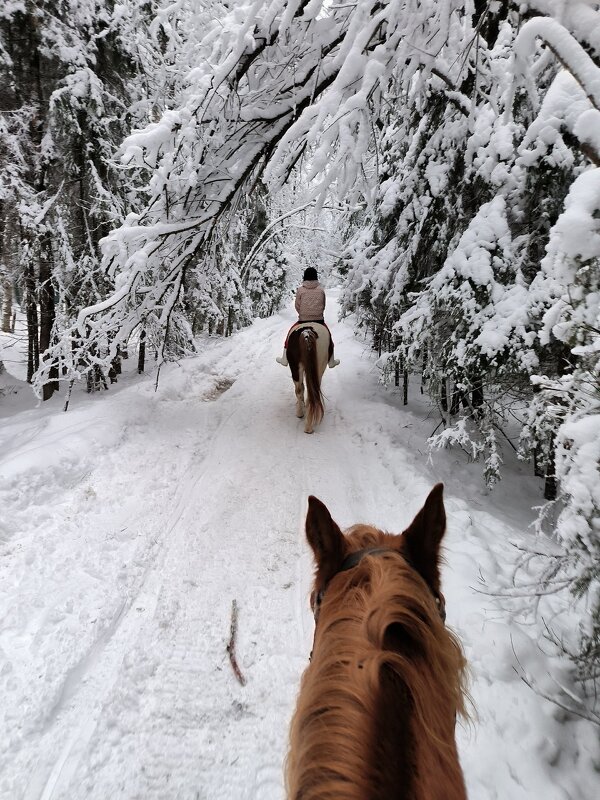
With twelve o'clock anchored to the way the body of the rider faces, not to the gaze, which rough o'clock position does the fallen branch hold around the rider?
The fallen branch is roughly at 6 o'clock from the rider.

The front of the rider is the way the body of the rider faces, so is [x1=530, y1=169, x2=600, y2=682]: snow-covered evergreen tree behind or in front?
behind

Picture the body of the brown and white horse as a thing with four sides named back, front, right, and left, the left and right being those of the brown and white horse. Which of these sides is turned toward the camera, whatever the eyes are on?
back

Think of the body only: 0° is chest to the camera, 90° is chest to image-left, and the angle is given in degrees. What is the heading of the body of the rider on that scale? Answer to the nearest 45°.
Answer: approximately 180°
